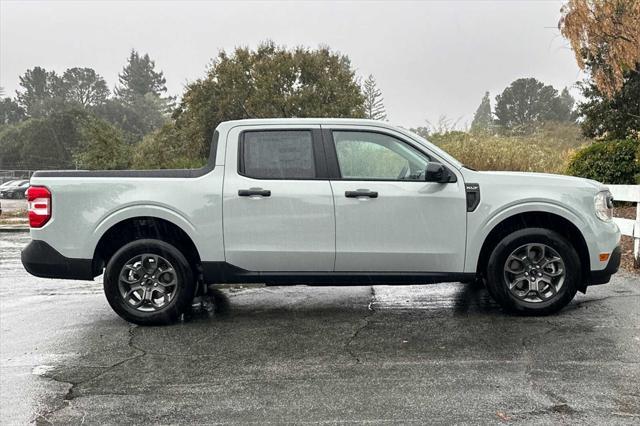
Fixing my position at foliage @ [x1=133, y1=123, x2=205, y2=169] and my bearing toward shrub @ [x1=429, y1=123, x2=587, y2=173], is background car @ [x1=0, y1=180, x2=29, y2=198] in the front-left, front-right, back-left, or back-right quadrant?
back-right

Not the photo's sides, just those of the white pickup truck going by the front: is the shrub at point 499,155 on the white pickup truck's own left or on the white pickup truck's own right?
on the white pickup truck's own left

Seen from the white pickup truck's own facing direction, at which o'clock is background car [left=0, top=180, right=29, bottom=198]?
The background car is roughly at 8 o'clock from the white pickup truck.

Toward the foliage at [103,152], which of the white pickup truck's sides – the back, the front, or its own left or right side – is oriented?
left

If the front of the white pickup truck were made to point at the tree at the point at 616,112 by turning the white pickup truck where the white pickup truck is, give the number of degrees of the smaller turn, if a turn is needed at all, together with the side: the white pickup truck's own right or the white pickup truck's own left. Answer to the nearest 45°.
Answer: approximately 45° to the white pickup truck's own left

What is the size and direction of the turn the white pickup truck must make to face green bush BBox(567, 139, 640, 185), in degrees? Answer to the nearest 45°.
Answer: approximately 45° to its left

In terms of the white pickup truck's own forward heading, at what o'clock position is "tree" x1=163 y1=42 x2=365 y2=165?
The tree is roughly at 9 o'clock from the white pickup truck.

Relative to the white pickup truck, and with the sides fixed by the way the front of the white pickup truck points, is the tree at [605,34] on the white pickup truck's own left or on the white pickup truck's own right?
on the white pickup truck's own left

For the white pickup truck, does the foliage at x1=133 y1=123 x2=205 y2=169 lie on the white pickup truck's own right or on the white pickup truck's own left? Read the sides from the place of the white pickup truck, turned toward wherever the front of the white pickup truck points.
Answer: on the white pickup truck's own left

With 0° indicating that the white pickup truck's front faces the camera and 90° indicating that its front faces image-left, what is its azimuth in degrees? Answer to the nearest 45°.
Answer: approximately 270°
